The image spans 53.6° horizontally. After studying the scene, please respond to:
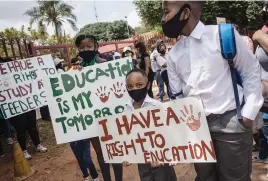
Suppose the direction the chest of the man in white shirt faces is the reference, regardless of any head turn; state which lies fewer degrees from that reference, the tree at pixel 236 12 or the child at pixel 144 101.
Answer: the child

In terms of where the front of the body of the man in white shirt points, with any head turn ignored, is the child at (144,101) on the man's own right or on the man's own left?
on the man's own right

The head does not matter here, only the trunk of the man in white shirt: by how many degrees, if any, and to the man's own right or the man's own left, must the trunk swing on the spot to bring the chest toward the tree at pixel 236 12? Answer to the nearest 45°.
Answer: approximately 135° to the man's own right

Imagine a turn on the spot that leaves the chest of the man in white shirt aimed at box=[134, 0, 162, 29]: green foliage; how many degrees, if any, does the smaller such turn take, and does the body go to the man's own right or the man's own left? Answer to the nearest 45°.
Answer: approximately 135° to the man's own right

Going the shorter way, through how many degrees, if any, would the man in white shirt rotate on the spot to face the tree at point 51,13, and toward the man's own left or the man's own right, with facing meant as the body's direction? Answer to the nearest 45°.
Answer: approximately 90° to the man's own right

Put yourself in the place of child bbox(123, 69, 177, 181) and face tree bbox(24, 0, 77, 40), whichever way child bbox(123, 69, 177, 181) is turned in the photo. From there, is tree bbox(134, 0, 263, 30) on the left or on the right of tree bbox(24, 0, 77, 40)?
right

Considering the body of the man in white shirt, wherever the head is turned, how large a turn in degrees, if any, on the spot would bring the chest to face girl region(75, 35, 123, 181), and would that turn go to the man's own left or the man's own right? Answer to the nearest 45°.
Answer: approximately 90° to the man's own right

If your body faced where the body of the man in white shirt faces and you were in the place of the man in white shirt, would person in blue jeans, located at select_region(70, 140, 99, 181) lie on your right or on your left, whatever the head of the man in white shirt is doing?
on your right

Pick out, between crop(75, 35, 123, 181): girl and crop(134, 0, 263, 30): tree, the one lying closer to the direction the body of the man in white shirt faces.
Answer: the girl

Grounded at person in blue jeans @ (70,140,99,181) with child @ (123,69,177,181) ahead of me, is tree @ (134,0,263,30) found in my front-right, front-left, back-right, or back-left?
back-left

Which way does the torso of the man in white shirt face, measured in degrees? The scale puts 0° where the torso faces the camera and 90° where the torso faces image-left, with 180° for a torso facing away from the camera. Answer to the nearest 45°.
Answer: approximately 45°

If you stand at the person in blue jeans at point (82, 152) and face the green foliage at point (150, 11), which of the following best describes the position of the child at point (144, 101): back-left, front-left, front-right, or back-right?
back-right
